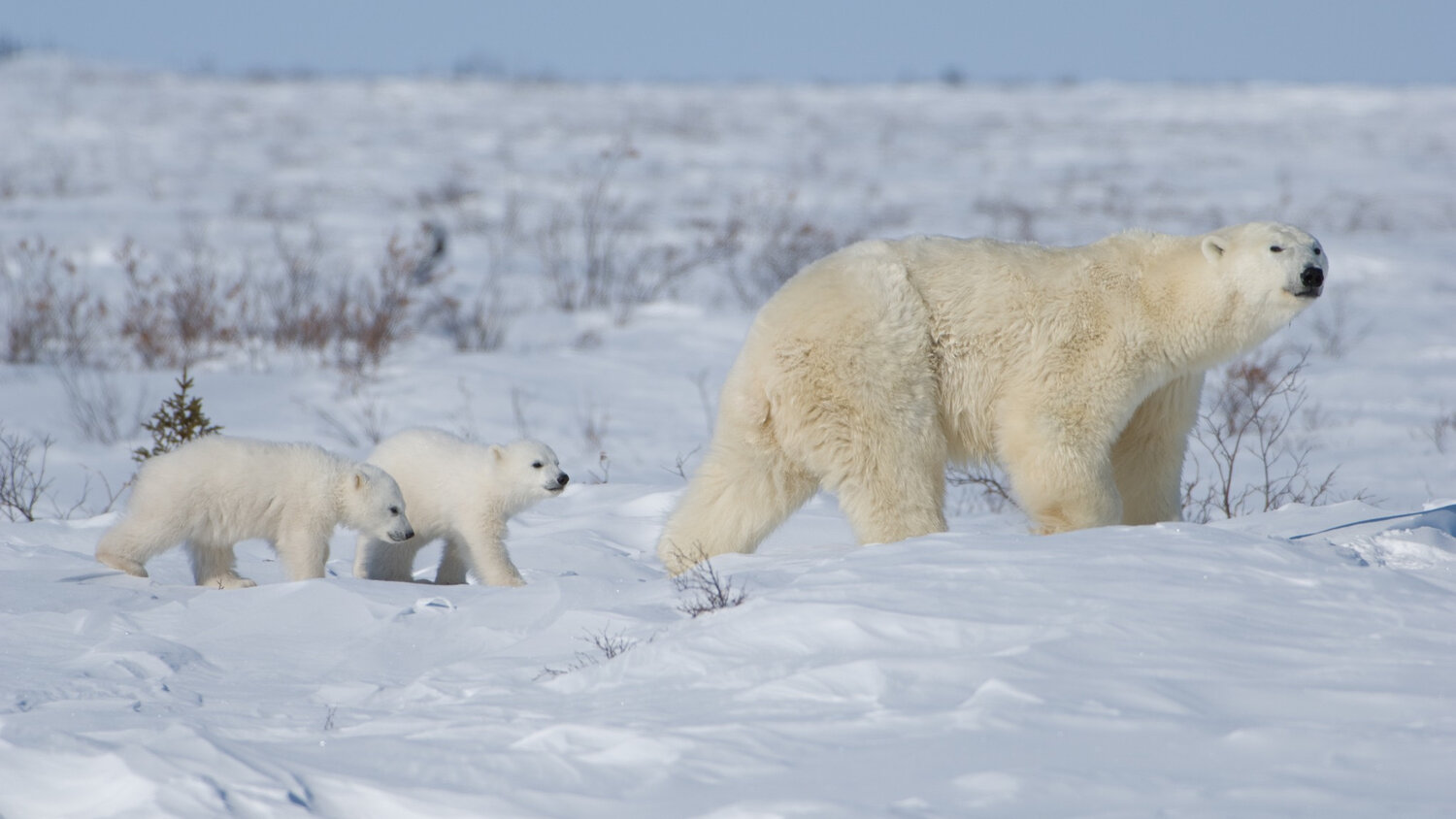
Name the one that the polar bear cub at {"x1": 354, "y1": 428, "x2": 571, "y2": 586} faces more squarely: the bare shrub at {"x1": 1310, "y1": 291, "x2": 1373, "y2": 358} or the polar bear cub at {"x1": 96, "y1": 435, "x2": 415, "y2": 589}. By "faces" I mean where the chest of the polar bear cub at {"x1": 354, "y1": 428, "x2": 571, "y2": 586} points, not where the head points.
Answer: the bare shrub

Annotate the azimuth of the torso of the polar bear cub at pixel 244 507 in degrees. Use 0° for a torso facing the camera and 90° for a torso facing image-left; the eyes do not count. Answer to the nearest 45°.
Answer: approximately 270°

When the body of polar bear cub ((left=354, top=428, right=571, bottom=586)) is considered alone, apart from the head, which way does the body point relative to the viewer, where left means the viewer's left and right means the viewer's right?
facing to the right of the viewer

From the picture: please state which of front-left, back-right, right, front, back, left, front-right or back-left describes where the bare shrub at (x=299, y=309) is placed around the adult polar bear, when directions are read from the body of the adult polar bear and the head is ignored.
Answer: back-left

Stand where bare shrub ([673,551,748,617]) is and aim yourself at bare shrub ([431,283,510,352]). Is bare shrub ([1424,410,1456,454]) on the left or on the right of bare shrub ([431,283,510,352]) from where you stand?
right

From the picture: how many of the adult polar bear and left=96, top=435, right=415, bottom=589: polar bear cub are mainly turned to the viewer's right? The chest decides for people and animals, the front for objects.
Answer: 2

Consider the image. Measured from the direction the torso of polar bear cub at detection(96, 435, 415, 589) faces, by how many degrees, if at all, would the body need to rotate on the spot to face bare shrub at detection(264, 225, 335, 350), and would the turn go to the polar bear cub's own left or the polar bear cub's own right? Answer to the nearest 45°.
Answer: approximately 90° to the polar bear cub's own left

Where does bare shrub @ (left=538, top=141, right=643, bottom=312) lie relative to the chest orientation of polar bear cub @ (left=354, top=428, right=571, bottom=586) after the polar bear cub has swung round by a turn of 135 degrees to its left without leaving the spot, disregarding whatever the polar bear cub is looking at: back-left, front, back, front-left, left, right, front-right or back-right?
front-right

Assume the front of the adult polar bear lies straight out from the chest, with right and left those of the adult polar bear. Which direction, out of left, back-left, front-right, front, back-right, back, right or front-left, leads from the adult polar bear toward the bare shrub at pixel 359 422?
back-left

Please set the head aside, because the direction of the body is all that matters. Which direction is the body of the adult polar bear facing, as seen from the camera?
to the viewer's right

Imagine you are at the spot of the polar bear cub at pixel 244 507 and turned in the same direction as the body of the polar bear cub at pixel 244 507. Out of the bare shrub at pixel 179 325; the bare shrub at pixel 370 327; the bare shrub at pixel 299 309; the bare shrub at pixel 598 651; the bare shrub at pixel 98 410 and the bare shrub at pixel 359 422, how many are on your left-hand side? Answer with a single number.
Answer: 5

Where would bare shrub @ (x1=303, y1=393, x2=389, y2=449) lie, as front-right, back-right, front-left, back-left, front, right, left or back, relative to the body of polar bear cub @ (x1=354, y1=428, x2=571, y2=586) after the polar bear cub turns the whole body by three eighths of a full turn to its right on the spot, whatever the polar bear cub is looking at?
back-right

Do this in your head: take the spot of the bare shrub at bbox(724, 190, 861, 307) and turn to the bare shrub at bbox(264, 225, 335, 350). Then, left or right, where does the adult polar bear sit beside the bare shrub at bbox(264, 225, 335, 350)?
left

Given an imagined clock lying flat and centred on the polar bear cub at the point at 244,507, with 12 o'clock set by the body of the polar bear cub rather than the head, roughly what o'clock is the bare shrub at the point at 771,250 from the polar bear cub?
The bare shrub is roughly at 10 o'clock from the polar bear cub.

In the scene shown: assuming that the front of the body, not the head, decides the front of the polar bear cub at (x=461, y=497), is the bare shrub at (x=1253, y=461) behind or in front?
in front
